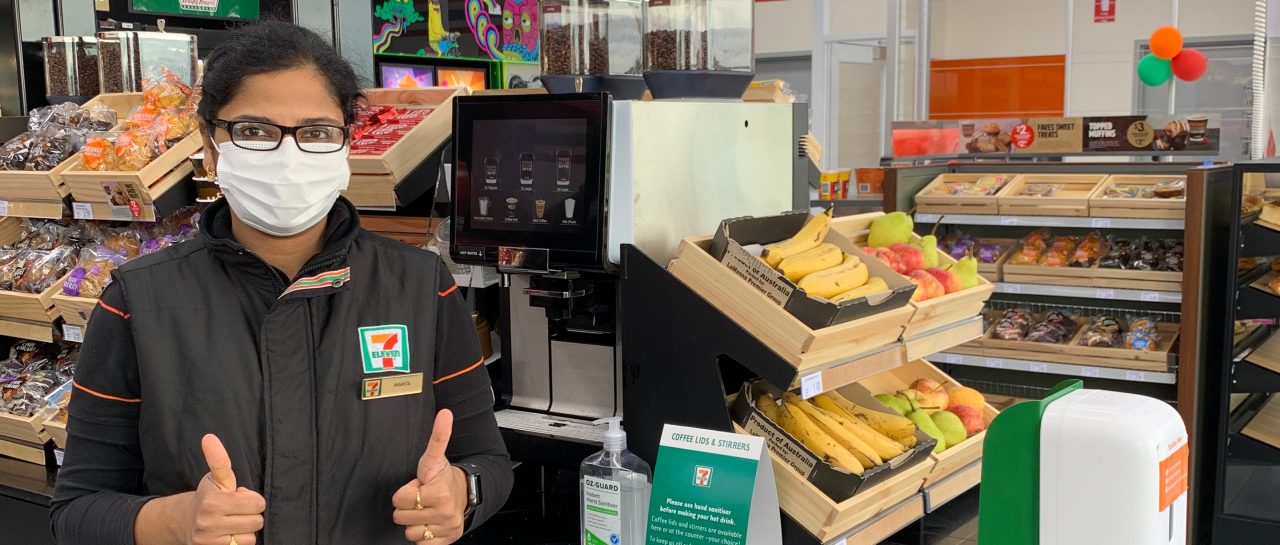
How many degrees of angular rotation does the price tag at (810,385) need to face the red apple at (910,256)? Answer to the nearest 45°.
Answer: approximately 135° to its left

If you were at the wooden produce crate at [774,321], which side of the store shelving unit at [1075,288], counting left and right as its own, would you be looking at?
front

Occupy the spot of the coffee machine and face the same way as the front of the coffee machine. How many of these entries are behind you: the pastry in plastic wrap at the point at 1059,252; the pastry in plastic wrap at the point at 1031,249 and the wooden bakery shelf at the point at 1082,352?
3

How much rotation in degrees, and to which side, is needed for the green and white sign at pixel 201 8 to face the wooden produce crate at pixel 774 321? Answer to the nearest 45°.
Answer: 0° — it already faces it

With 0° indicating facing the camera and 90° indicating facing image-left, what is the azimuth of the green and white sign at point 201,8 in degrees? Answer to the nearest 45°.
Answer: approximately 0°

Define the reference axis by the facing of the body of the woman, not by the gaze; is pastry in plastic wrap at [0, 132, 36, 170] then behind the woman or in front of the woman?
behind

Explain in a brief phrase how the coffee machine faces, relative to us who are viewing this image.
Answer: facing the viewer and to the left of the viewer

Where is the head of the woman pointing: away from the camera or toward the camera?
toward the camera

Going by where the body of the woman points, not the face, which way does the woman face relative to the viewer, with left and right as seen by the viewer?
facing the viewer

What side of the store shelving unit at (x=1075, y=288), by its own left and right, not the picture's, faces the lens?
front

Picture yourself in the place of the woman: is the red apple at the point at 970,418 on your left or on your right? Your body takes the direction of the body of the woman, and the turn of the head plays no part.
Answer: on your left

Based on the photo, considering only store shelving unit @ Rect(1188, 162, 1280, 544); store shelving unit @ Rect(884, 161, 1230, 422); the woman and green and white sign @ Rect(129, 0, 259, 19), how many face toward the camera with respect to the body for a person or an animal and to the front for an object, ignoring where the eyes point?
3

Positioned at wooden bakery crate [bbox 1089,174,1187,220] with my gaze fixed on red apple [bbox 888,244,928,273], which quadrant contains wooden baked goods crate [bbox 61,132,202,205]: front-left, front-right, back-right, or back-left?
front-right
